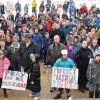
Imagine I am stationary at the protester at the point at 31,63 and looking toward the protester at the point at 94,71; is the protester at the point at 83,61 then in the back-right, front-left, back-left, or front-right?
front-left

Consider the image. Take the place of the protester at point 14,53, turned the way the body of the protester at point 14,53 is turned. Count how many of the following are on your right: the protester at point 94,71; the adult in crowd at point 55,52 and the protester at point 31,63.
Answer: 0

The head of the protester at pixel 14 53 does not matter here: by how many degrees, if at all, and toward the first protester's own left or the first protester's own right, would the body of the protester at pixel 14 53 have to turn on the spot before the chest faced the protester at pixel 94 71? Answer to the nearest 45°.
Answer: approximately 45° to the first protester's own left

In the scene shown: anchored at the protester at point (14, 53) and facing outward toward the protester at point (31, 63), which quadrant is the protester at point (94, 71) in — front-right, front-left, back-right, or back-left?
front-left

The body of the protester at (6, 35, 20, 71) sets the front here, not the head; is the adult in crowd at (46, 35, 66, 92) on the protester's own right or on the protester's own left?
on the protester's own left

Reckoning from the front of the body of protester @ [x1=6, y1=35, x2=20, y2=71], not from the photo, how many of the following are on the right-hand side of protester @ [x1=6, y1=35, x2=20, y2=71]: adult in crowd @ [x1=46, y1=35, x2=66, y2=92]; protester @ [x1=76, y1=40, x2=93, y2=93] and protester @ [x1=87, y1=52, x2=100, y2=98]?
0

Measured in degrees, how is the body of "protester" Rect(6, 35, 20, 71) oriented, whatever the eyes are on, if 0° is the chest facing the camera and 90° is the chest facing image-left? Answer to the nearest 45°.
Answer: approximately 0°

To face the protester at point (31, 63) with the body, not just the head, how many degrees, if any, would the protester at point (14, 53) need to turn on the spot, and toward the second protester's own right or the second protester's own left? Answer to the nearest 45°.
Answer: approximately 45° to the second protester's own left

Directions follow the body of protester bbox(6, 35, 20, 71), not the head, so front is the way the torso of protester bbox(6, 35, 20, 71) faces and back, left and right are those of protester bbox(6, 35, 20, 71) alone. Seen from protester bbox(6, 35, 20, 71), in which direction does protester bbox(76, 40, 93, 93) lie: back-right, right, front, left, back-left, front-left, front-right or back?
left

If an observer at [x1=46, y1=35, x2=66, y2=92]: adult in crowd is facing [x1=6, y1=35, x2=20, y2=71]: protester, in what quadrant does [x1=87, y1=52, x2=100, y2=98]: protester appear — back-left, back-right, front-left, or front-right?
back-left

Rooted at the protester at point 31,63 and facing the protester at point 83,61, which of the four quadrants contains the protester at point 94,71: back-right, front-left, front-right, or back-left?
front-right
